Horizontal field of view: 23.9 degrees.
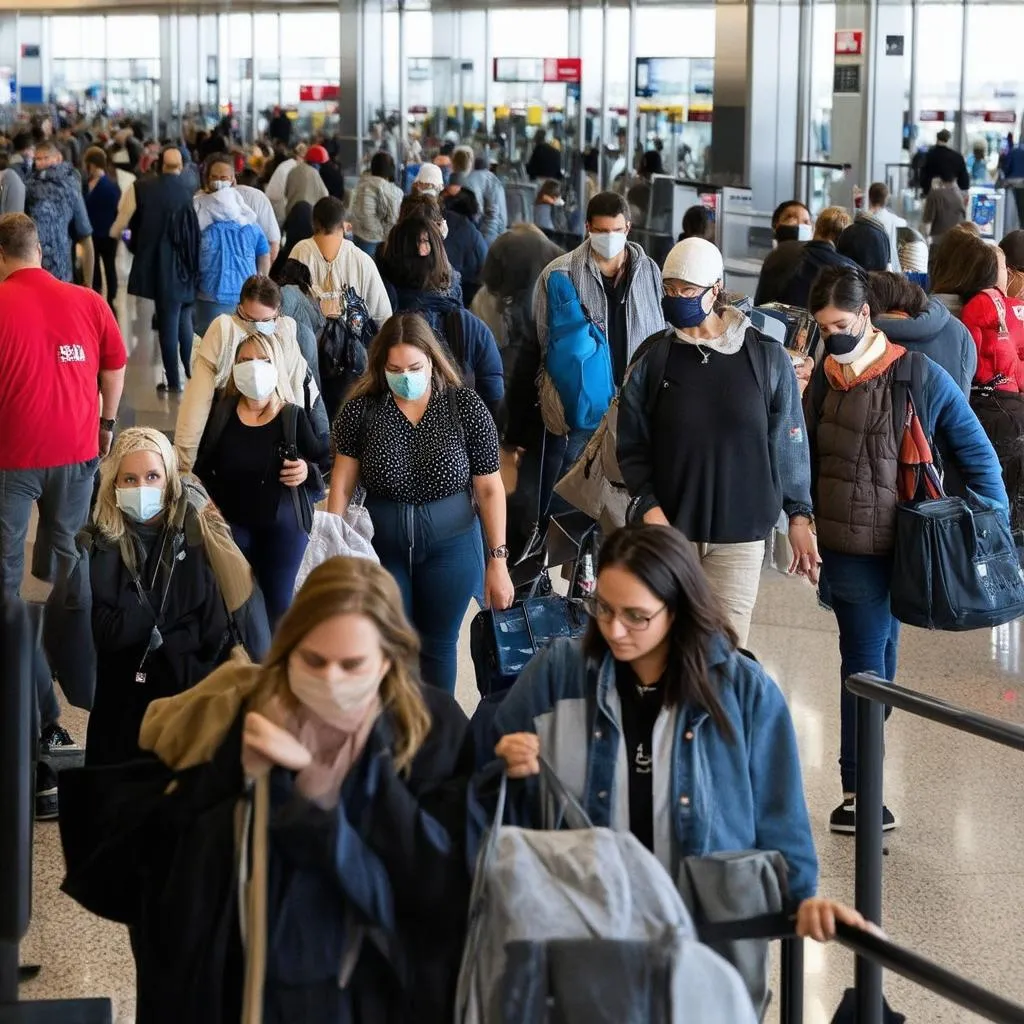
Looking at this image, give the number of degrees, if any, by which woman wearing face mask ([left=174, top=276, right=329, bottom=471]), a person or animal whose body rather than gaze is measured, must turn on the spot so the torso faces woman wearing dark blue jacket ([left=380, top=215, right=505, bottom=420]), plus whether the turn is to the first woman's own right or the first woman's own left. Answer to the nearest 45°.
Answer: approximately 135° to the first woman's own left

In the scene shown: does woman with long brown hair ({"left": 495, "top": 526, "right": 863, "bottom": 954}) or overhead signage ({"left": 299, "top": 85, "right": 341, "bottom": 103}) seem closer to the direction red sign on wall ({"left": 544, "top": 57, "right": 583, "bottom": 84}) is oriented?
the woman with long brown hair

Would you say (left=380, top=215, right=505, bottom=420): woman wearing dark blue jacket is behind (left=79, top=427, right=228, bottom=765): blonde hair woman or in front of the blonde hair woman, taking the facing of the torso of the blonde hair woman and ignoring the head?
behind

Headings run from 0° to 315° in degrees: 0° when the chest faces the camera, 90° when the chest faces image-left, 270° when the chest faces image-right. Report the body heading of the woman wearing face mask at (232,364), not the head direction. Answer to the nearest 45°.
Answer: approximately 0°

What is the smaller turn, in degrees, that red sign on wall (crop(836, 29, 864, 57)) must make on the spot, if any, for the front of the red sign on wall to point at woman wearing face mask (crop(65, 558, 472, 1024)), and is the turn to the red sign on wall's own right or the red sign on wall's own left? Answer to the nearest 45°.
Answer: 0° — it already faces them

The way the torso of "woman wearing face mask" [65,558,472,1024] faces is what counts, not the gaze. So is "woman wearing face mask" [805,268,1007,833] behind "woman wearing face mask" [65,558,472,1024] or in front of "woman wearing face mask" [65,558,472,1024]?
behind
